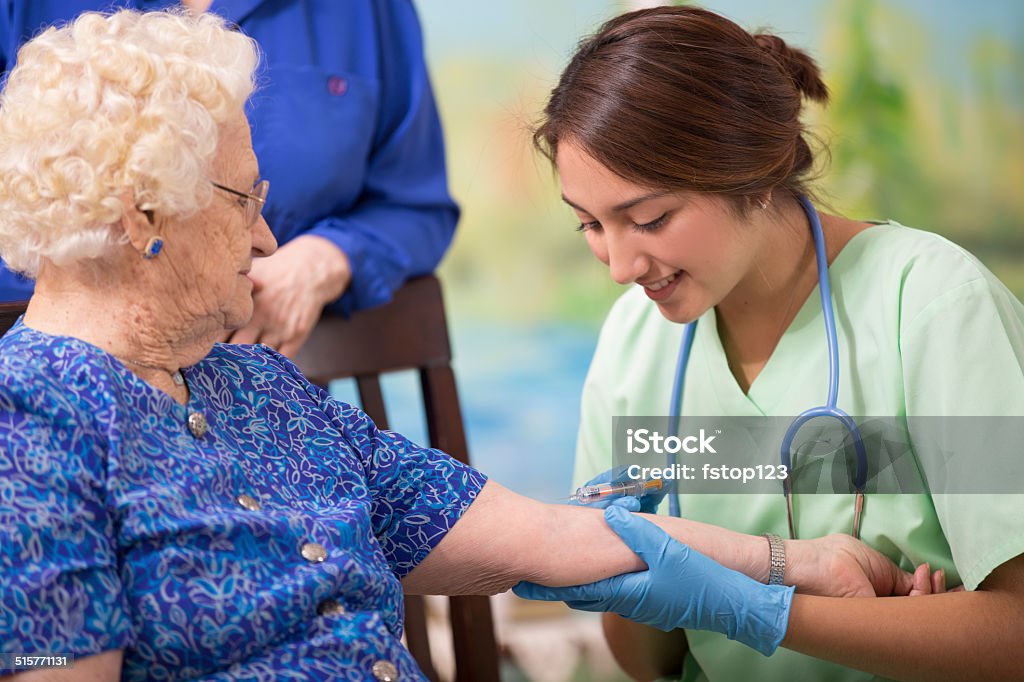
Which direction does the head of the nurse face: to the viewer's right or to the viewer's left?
to the viewer's left

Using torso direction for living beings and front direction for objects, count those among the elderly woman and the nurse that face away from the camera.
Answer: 0

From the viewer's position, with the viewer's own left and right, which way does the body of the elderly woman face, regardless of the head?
facing the viewer and to the right of the viewer

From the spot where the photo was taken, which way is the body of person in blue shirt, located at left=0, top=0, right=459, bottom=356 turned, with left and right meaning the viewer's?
facing the viewer

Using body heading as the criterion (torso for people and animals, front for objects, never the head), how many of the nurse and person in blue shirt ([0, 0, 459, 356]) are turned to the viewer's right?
0

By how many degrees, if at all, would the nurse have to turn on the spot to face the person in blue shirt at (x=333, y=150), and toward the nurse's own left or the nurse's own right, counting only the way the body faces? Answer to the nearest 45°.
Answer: approximately 90° to the nurse's own right

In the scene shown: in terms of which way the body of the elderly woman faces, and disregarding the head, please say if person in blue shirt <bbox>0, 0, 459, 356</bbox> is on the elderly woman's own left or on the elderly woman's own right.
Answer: on the elderly woman's own left

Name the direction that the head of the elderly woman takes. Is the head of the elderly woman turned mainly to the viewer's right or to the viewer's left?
to the viewer's right

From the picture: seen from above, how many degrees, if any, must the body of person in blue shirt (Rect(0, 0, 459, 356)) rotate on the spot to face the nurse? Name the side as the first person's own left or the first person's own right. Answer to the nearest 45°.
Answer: approximately 45° to the first person's own left

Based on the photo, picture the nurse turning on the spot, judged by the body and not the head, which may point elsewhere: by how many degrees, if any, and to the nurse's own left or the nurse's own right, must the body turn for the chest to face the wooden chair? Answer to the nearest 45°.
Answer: approximately 90° to the nurse's own right

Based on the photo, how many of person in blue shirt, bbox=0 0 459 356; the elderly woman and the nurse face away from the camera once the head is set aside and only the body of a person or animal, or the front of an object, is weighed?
0

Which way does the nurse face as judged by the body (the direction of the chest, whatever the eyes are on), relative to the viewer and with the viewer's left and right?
facing the viewer and to the left of the viewer

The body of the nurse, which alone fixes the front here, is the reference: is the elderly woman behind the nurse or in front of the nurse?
in front
